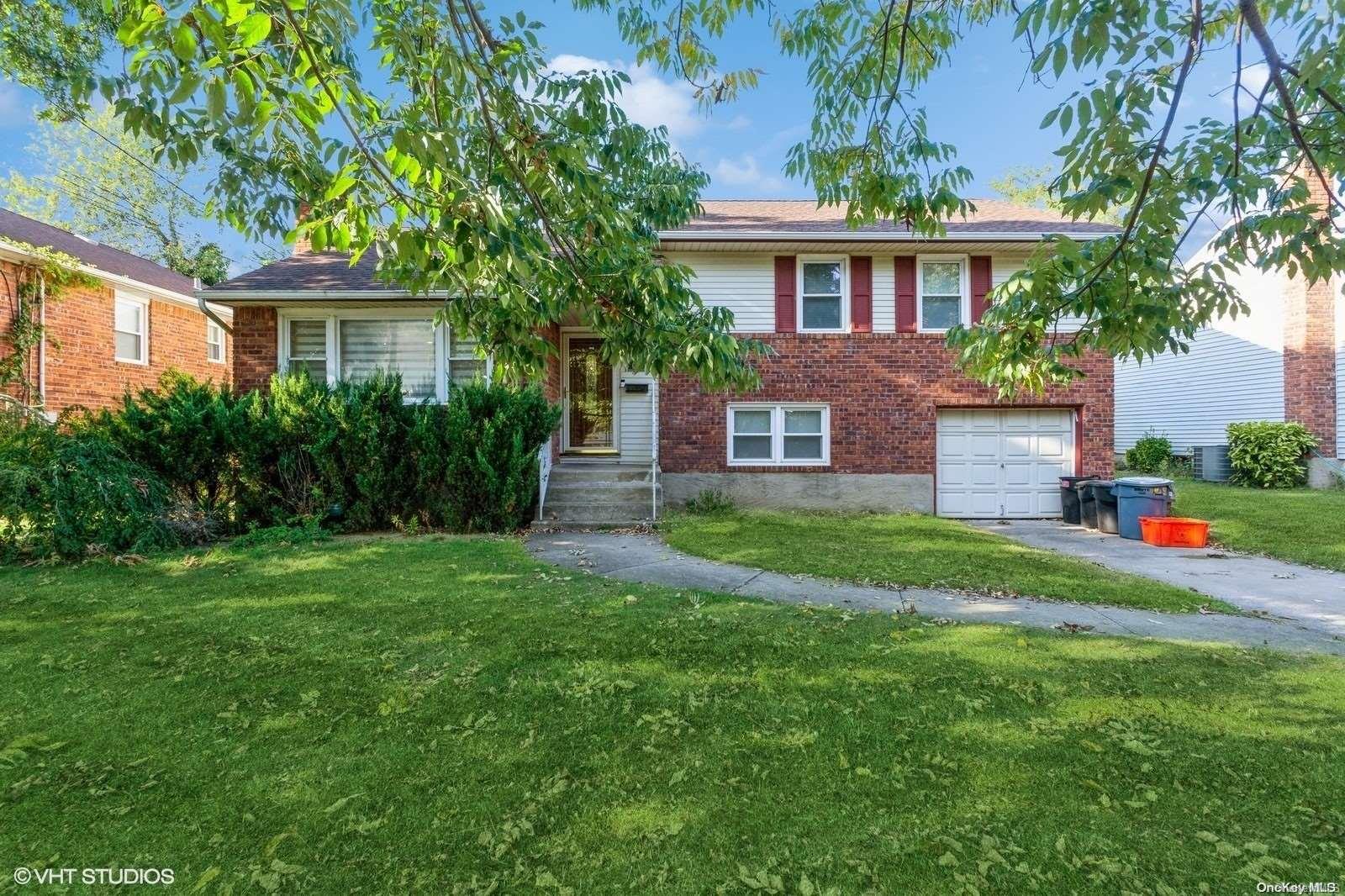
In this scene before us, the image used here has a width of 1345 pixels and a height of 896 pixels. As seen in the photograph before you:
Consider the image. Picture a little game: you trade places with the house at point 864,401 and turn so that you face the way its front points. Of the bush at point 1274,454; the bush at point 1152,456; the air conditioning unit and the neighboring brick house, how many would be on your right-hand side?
1

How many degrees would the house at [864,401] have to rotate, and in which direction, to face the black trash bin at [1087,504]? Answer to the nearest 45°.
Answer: approximately 90° to its left

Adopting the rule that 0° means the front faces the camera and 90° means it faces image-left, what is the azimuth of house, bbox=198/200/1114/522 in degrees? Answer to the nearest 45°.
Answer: approximately 0°

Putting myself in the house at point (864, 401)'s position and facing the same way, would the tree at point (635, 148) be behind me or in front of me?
in front

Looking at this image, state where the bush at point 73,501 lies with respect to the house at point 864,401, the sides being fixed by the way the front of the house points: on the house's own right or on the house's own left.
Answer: on the house's own right

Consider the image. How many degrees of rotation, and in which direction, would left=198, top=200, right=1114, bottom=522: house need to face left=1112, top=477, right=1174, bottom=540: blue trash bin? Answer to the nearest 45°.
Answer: approximately 45° to its left

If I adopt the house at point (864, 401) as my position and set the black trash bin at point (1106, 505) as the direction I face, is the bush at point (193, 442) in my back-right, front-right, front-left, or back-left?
back-right

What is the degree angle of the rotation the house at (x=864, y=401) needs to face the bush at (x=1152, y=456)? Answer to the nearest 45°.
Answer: approximately 135° to its left

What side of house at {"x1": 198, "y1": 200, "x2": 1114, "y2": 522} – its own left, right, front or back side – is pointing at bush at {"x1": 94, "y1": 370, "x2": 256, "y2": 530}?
right

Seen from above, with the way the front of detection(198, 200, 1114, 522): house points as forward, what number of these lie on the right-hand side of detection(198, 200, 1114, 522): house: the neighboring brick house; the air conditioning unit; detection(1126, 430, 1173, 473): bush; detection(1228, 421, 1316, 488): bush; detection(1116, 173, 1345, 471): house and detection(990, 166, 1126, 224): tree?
1
